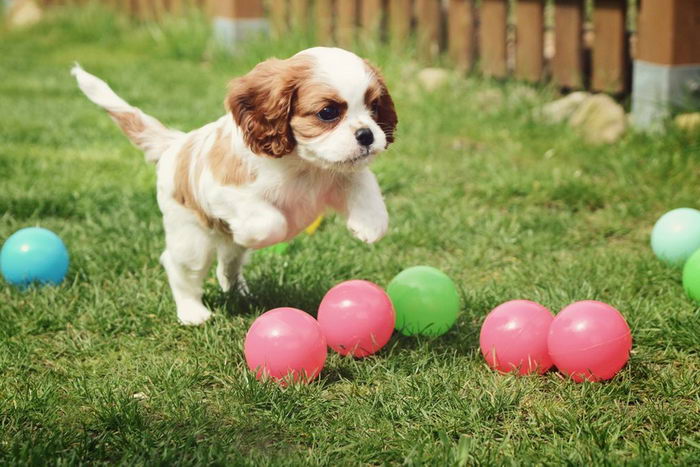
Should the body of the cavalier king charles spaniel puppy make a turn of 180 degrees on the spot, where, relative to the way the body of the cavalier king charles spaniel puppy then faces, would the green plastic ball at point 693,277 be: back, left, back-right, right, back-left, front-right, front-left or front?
back-right

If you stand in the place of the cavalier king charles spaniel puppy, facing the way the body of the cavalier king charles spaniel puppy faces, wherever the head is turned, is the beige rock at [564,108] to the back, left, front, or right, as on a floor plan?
left

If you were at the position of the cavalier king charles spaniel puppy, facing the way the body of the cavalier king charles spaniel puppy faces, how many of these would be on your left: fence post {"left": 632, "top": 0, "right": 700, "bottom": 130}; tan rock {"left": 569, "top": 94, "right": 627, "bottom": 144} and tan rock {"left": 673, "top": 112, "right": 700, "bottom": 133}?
3

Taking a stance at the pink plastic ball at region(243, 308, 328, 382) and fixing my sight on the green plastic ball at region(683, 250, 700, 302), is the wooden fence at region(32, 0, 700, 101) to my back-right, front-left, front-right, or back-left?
front-left

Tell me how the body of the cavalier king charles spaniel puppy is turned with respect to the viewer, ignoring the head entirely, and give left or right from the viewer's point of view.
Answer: facing the viewer and to the right of the viewer

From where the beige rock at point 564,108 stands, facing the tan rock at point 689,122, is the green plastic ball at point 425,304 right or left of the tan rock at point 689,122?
right

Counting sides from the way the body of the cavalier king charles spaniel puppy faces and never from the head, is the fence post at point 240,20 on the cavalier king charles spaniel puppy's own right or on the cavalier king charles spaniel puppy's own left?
on the cavalier king charles spaniel puppy's own left

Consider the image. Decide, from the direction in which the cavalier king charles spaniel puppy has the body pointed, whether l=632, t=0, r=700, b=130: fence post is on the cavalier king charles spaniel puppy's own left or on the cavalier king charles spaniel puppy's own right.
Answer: on the cavalier king charles spaniel puppy's own left

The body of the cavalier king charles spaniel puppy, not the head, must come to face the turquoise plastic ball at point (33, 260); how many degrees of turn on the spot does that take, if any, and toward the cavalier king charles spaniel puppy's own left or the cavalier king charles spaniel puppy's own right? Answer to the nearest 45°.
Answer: approximately 180°

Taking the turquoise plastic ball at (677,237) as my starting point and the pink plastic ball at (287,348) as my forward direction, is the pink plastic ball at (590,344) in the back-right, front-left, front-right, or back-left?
front-left

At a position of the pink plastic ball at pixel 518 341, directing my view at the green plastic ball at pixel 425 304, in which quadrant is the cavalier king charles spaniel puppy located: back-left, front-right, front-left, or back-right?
front-left
